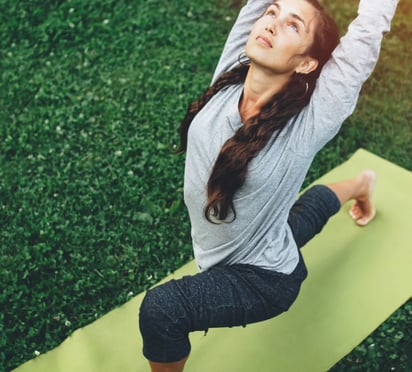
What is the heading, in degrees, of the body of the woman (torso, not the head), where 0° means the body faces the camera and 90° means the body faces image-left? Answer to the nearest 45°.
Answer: approximately 45°
